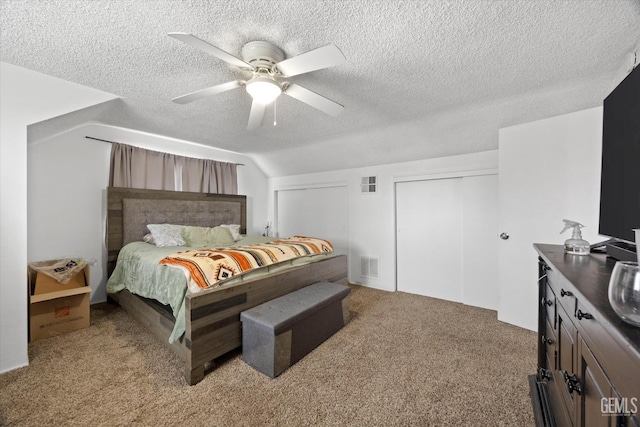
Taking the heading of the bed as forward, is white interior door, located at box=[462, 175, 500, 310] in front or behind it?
in front

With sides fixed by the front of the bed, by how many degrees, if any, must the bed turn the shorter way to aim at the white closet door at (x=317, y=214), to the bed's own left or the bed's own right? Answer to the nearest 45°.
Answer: approximately 90° to the bed's own left

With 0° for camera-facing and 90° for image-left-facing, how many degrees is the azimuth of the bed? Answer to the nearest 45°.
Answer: approximately 315°

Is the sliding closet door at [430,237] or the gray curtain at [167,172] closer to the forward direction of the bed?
the sliding closet door

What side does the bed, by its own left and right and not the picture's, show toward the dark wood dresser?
front

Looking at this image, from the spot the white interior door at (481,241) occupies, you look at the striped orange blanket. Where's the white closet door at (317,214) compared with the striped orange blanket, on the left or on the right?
right

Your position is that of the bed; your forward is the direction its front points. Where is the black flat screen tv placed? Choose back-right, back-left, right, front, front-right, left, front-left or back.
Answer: front

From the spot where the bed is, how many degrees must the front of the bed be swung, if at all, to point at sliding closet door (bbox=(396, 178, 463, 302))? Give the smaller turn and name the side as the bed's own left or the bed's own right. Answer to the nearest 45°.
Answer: approximately 45° to the bed's own left

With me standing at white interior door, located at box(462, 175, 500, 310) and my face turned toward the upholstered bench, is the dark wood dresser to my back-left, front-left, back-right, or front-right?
front-left
